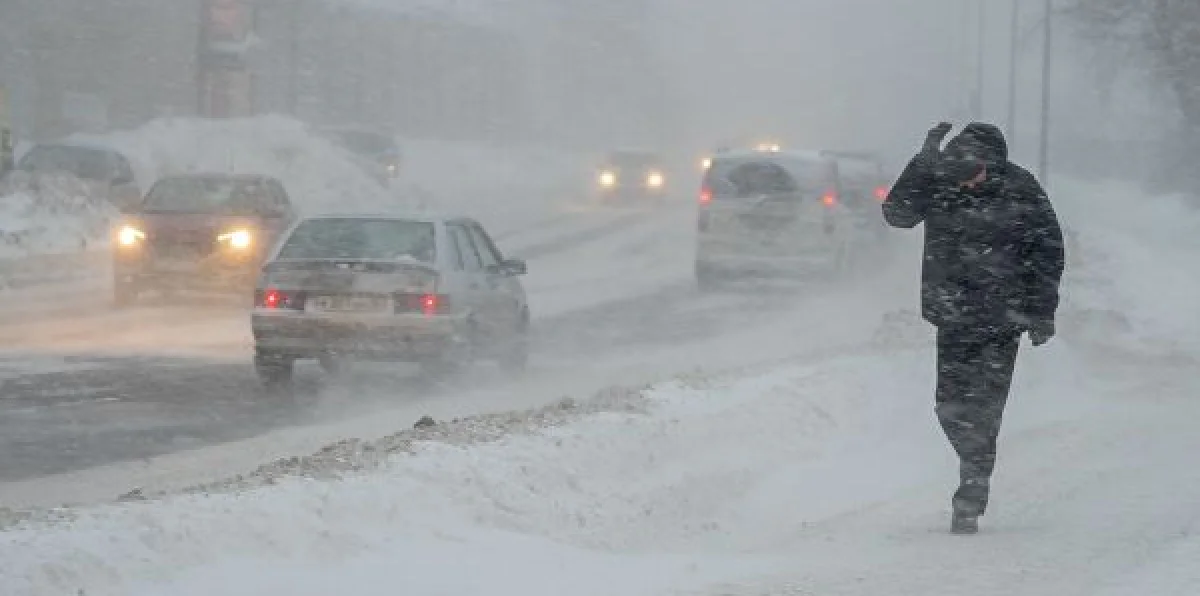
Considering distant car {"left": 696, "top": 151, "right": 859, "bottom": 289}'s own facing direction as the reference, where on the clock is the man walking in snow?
The man walking in snow is roughly at 6 o'clock from the distant car.

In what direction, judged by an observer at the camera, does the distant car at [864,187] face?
facing away from the viewer

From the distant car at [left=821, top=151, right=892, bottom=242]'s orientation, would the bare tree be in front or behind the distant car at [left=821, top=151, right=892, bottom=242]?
in front

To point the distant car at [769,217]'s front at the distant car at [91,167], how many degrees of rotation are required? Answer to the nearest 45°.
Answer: approximately 45° to its left

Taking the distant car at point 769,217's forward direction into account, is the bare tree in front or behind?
in front

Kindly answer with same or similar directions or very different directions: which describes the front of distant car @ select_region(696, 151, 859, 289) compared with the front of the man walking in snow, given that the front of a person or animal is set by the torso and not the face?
very different directions

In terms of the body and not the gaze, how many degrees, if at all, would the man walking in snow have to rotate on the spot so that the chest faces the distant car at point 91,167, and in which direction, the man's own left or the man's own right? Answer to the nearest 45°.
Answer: approximately 135° to the man's own right

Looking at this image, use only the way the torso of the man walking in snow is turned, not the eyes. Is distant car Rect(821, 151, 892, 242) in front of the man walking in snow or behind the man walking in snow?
behind

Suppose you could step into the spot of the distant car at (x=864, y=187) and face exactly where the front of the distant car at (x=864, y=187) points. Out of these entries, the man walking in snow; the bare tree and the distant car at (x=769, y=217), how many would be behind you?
2

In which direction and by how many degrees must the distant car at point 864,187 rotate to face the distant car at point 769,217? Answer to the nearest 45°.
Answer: approximately 180°

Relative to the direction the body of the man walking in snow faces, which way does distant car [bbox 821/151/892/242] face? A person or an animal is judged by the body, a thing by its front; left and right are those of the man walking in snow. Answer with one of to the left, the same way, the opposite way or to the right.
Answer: the opposite way

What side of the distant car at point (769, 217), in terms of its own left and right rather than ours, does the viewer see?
back
